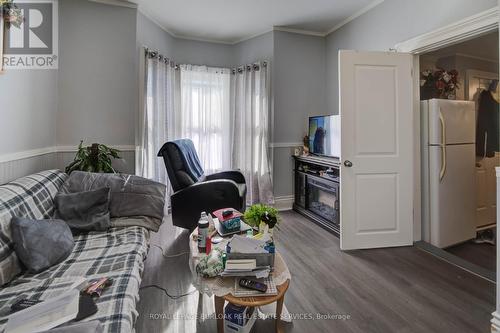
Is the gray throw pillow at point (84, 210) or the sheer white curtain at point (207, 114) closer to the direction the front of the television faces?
the gray throw pillow

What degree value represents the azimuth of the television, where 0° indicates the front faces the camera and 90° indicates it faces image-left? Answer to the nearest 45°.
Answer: approximately 45°

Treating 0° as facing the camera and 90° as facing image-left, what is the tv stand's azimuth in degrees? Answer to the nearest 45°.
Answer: approximately 45°

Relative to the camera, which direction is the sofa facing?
to the viewer's right

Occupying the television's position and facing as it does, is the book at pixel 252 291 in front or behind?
in front

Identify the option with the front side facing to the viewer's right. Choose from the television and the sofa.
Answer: the sofa
